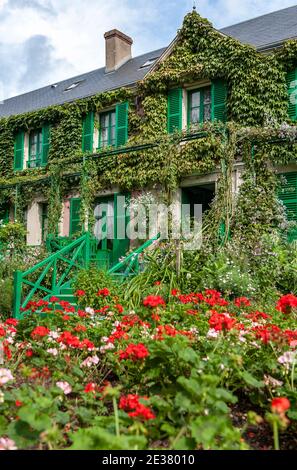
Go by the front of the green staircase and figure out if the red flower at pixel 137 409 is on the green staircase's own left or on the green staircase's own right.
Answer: on the green staircase's own left

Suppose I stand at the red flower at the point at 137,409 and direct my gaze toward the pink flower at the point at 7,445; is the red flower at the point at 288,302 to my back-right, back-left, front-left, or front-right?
back-right

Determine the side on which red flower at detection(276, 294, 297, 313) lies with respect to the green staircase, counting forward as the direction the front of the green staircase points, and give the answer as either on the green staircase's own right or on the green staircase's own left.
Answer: on the green staircase's own left

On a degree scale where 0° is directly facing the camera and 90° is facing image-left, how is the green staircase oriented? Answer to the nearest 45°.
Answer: approximately 45°
